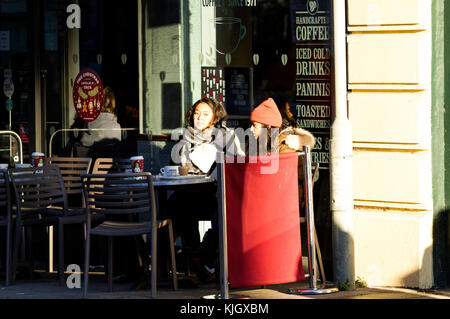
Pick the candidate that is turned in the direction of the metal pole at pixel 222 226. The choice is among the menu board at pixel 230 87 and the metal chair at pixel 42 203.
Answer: the menu board

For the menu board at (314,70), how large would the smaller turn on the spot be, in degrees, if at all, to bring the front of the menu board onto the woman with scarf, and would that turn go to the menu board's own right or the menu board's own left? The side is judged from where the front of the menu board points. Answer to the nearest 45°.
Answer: approximately 90° to the menu board's own right

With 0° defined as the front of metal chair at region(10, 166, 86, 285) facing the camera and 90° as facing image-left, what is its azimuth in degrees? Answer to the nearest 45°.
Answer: approximately 225°

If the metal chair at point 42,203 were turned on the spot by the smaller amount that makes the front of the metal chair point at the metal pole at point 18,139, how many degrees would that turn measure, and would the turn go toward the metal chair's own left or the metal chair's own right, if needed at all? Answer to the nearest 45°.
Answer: approximately 45° to the metal chair's own left

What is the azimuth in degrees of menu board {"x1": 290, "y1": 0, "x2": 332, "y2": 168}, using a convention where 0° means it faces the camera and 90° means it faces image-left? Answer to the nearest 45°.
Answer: approximately 0°

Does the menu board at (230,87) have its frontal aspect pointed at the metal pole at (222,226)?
yes

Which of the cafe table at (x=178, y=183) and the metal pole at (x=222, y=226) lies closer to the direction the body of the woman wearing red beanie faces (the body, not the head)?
the cafe table
